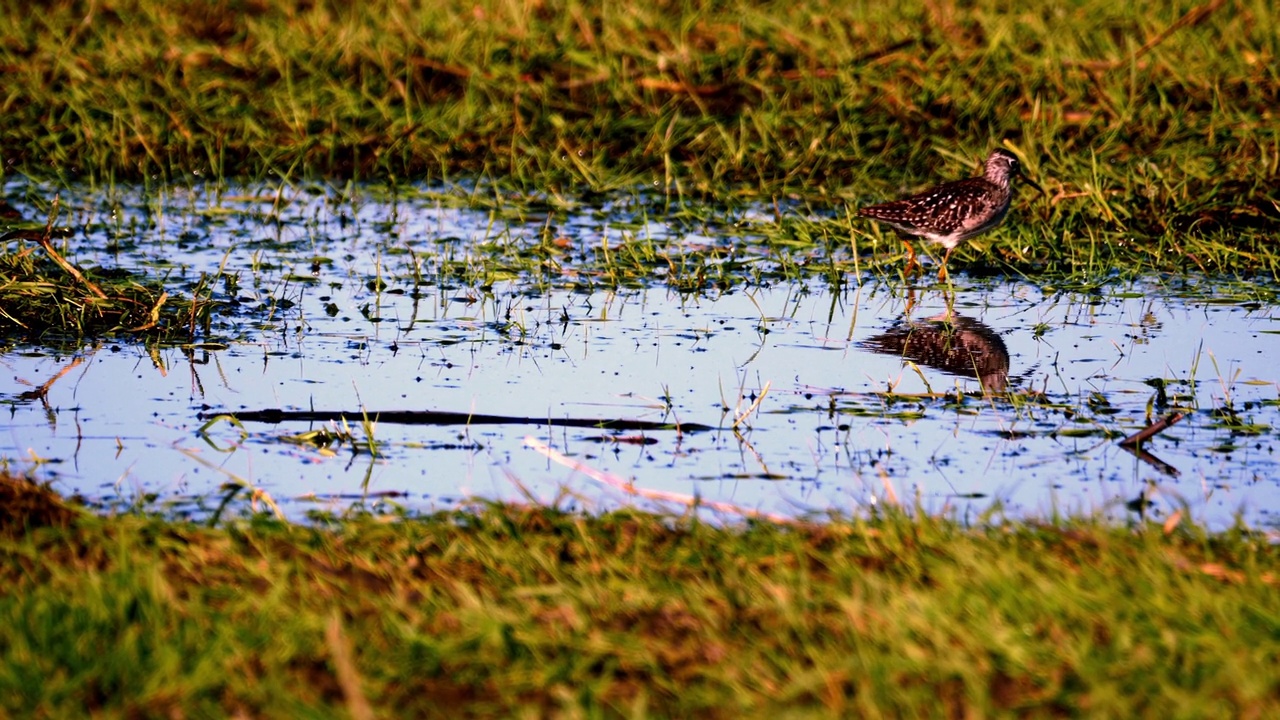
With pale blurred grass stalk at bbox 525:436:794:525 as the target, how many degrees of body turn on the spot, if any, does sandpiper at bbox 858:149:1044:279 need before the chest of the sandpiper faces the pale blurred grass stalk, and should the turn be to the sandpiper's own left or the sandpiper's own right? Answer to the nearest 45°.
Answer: approximately 90° to the sandpiper's own right

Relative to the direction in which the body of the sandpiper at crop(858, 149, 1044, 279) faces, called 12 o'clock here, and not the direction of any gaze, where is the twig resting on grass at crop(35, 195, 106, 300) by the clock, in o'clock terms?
The twig resting on grass is roughly at 5 o'clock from the sandpiper.

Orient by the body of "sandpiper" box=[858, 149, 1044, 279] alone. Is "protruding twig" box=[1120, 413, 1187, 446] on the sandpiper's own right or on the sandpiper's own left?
on the sandpiper's own right

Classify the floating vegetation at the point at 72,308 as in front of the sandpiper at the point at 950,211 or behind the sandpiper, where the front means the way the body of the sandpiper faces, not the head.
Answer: behind

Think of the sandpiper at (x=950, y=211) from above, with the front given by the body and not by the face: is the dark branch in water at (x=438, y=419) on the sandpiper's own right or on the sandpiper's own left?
on the sandpiper's own right

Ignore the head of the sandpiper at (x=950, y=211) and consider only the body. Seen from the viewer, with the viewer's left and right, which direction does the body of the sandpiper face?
facing to the right of the viewer

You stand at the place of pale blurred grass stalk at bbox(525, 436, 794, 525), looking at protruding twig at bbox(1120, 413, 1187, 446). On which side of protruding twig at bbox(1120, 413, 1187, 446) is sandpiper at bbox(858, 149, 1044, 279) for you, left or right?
left

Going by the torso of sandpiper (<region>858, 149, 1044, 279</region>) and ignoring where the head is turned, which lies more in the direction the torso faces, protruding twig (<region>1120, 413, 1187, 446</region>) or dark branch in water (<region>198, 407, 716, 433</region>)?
the protruding twig
